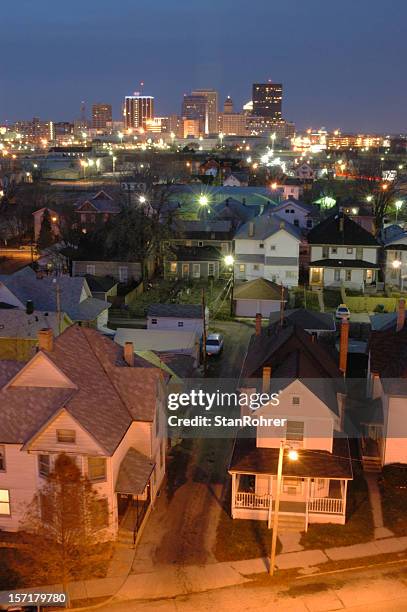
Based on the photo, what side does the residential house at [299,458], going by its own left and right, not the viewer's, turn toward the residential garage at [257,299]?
back

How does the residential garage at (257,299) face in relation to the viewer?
toward the camera

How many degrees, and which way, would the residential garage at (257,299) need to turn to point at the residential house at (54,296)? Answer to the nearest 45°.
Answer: approximately 45° to its right

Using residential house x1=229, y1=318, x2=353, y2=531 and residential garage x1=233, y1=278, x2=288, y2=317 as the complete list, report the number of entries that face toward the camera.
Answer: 2

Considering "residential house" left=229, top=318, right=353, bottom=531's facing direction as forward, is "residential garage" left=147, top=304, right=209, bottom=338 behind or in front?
behind

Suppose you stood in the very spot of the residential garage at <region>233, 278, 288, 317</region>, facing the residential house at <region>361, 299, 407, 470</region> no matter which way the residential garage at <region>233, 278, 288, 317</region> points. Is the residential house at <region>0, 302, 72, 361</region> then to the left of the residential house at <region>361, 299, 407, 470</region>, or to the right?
right

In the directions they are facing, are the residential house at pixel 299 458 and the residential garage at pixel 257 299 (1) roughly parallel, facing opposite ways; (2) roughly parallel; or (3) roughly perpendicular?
roughly parallel

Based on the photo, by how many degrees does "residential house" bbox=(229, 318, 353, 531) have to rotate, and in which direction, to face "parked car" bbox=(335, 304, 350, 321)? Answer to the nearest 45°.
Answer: approximately 180°

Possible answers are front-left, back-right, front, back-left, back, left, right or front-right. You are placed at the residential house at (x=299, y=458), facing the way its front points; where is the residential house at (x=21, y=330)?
back-right

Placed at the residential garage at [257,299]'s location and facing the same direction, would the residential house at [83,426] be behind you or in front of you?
in front

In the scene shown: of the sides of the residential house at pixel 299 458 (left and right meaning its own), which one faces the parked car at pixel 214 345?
back

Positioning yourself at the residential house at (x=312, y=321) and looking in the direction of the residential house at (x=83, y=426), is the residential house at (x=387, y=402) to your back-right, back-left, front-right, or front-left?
front-left

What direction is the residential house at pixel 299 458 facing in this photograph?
toward the camera

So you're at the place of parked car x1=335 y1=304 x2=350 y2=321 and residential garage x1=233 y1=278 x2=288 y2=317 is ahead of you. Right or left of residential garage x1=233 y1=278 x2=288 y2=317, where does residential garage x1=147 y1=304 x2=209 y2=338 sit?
left
